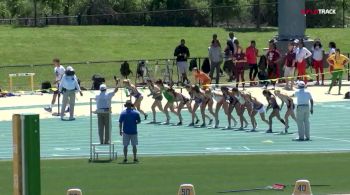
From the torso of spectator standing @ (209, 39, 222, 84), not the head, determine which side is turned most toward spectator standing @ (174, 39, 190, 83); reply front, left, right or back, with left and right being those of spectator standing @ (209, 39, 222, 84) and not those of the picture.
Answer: right

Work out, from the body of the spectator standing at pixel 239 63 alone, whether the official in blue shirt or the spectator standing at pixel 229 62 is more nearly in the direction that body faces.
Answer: the official in blue shirt

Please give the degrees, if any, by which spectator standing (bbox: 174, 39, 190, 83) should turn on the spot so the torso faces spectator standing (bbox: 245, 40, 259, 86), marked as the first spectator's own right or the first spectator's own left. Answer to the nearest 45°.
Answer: approximately 90° to the first spectator's own left

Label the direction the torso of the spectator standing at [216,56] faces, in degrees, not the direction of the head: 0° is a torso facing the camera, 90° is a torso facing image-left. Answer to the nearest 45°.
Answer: approximately 0°
